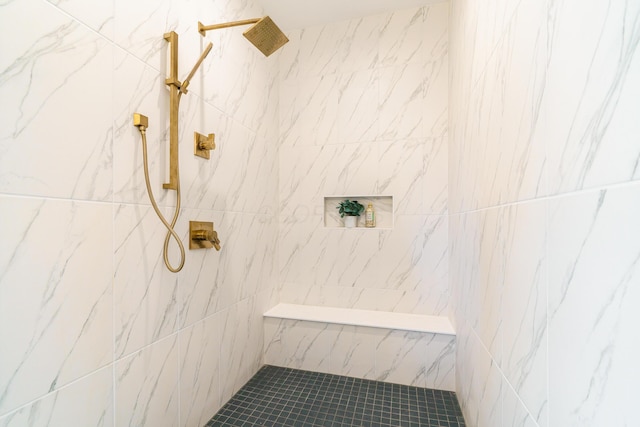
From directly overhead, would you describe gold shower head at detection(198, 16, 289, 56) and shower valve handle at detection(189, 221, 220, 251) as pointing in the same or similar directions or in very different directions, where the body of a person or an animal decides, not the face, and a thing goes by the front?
same or similar directions

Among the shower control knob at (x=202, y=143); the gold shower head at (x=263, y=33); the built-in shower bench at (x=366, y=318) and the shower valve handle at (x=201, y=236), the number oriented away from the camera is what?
0

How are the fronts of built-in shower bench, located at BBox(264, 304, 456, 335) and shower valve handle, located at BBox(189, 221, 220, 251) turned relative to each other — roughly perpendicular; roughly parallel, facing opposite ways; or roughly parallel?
roughly perpendicular

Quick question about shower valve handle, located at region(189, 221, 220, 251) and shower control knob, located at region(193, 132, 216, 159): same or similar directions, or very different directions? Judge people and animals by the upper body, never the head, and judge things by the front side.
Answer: same or similar directions

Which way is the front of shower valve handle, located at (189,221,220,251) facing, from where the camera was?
facing the viewer and to the right of the viewer

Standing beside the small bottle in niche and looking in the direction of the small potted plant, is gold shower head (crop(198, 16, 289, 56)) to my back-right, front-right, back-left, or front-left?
front-left

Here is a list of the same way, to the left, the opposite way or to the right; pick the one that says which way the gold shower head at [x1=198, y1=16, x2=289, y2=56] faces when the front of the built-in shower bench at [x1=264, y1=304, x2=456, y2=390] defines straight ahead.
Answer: to the left

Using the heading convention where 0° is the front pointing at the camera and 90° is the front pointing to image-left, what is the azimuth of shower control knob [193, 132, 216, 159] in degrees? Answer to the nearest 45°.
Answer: approximately 315°

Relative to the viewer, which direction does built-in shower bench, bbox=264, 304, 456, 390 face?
toward the camera
